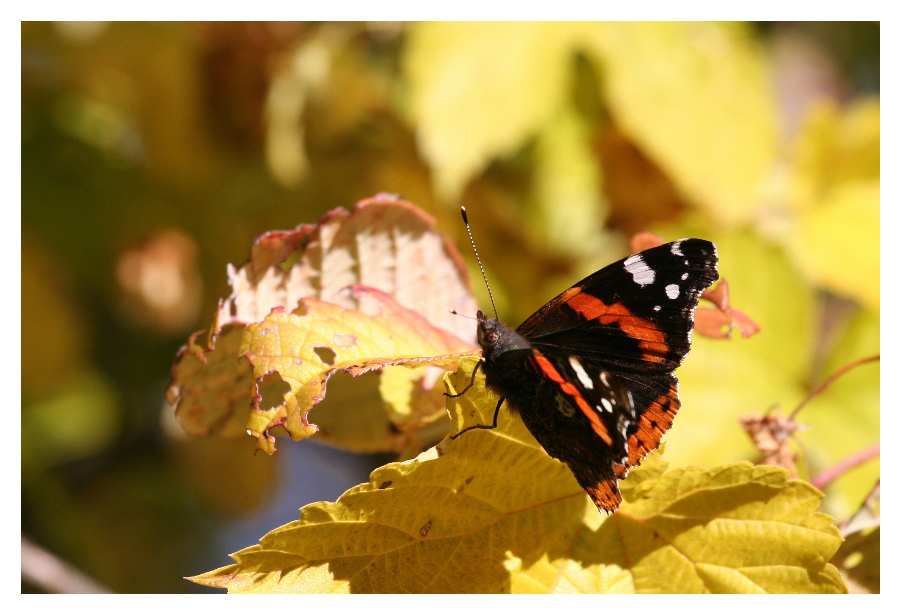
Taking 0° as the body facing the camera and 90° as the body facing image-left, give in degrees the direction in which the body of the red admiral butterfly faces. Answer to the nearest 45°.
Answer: approximately 90°

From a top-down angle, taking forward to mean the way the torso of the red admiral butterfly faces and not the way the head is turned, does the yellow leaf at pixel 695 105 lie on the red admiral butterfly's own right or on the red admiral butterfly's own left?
on the red admiral butterfly's own right

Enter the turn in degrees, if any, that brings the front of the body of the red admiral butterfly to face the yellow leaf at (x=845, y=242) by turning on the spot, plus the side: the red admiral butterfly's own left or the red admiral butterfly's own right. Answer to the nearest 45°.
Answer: approximately 135° to the red admiral butterfly's own right
